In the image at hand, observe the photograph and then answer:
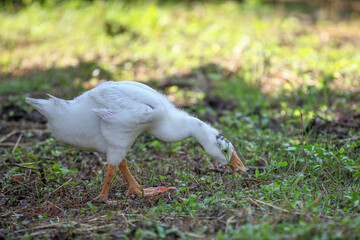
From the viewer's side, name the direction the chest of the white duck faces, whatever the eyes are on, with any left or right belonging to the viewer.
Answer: facing to the right of the viewer

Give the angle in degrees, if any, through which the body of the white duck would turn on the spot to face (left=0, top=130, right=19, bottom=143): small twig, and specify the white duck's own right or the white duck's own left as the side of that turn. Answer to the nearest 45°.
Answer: approximately 135° to the white duck's own left
